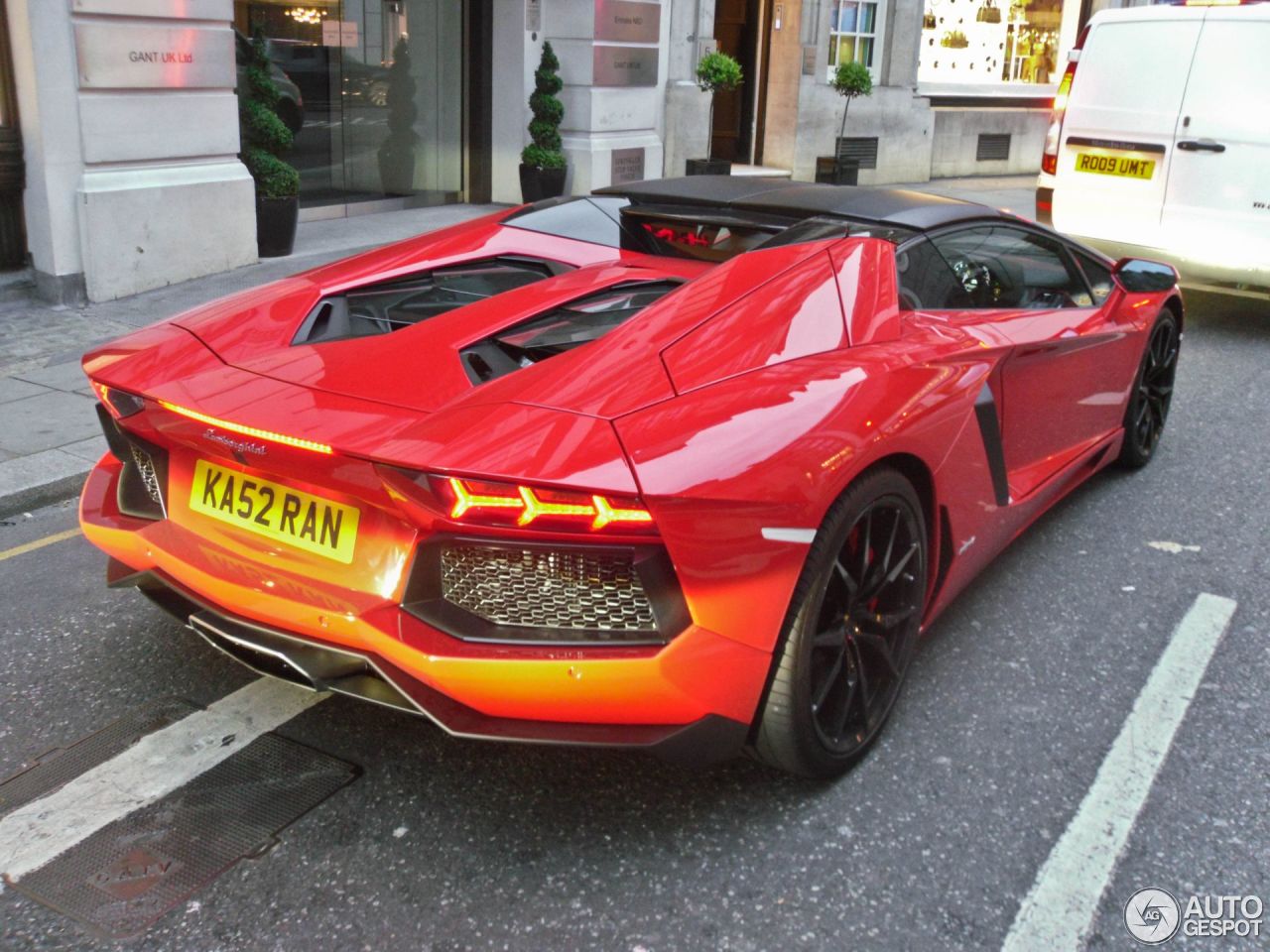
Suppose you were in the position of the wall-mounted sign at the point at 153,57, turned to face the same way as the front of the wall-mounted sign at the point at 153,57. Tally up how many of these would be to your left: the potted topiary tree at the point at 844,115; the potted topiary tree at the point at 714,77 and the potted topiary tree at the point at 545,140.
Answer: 3

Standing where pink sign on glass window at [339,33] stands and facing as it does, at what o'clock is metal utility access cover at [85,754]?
The metal utility access cover is roughly at 2 o'clock from the pink sign on glass window.

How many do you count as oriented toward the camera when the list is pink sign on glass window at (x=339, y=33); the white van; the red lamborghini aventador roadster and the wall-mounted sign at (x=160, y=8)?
2

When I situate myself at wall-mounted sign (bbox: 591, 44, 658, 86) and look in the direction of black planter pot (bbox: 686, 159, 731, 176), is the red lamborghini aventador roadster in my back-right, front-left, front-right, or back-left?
back-right

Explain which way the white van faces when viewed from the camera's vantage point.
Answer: facing away from the viewer and to the right of the viewer

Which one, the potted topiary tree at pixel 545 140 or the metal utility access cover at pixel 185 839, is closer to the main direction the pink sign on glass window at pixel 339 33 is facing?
the metal utility access cover

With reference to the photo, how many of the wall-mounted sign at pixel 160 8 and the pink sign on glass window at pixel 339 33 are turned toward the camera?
2

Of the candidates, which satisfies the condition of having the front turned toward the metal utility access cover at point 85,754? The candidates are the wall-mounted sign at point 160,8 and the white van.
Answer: the wall-mounted sign
